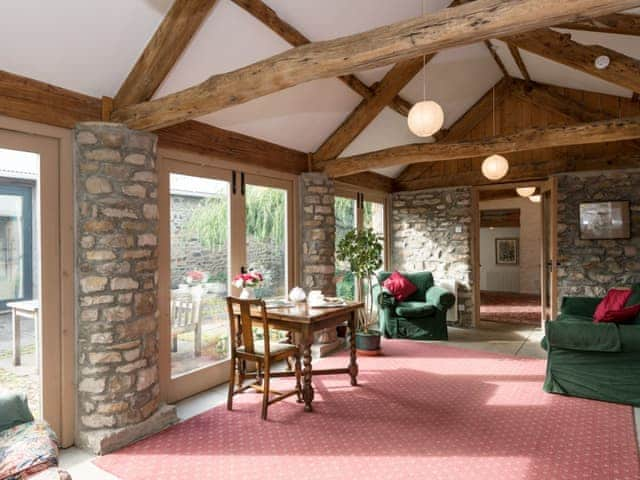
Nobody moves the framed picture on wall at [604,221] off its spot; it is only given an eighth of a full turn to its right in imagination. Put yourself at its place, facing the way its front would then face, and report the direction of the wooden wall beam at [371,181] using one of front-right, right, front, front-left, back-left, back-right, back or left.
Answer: front-right

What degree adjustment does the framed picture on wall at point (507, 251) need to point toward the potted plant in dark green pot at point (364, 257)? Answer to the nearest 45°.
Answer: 0° — it already faces it

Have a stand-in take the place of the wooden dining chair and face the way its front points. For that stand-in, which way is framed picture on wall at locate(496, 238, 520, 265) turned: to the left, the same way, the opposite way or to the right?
the opposite way

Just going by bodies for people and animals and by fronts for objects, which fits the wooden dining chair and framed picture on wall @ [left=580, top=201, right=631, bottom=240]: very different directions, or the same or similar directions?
very different directions

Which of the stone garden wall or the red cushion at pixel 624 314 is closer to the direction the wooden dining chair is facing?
the red cushion

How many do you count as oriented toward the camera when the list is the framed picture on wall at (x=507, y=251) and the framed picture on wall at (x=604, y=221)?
2

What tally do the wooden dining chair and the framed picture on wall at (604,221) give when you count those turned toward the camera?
1

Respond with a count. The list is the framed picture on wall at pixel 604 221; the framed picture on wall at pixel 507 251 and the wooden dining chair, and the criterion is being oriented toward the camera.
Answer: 2

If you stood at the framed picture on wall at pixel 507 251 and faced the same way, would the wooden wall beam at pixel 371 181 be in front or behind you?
in front

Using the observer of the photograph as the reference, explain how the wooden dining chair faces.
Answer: facing away from the viewer and to the right of the viewer

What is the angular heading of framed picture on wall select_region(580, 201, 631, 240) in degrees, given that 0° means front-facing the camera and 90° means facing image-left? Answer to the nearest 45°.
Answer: approximately 0°
